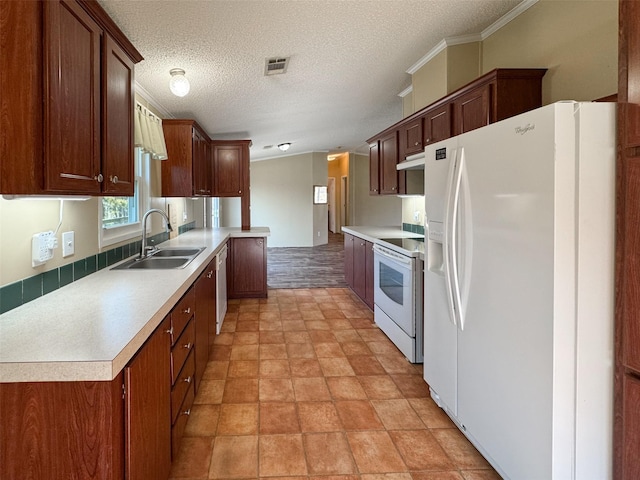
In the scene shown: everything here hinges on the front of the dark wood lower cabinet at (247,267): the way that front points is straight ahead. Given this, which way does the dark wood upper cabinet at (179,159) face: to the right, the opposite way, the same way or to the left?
to the left

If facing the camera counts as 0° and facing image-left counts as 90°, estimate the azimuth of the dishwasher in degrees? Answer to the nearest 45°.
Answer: approximately 270°

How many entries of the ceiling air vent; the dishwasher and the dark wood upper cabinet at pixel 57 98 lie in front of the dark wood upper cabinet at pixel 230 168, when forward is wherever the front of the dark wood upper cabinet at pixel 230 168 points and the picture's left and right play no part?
3

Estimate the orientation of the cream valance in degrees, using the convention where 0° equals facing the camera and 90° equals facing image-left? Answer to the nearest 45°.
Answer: approximately 315°

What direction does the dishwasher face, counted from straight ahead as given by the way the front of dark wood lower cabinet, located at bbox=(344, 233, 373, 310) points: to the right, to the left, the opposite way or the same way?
the opposite way

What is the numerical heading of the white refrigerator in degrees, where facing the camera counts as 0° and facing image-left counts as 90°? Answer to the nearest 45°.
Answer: approximately 45°

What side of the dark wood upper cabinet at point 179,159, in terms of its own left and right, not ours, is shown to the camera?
right

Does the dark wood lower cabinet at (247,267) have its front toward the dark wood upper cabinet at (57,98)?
yes

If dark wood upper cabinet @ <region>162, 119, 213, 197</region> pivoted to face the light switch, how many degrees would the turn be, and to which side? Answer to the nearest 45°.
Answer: approximately 90° to its right

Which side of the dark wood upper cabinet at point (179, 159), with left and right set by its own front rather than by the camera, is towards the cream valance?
right
